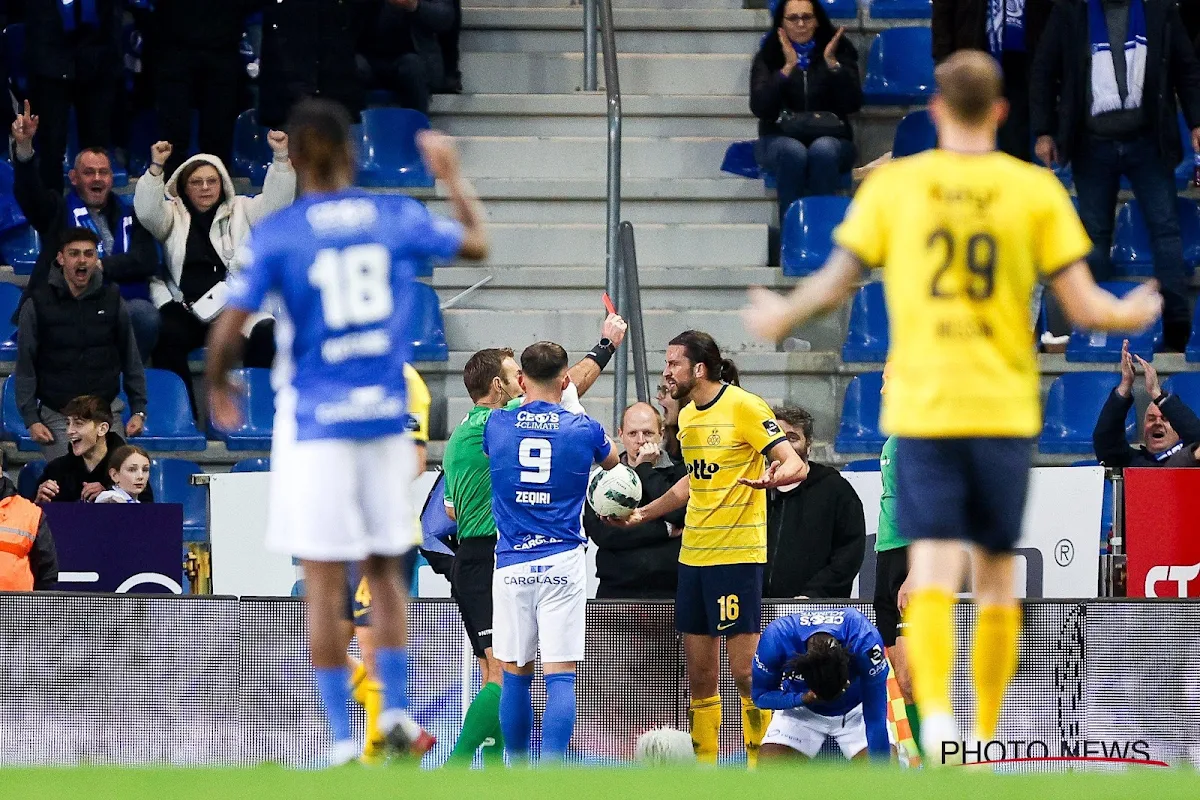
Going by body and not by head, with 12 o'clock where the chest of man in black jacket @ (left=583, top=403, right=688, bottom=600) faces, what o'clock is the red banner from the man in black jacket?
The red banner is roughly at 9 o'clock from the man in black jacket.

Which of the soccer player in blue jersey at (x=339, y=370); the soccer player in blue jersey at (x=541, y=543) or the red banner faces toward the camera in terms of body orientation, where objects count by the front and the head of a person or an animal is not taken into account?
the red banner

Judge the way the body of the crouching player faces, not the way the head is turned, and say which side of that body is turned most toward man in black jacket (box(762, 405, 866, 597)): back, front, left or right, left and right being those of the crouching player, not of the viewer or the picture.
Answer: back

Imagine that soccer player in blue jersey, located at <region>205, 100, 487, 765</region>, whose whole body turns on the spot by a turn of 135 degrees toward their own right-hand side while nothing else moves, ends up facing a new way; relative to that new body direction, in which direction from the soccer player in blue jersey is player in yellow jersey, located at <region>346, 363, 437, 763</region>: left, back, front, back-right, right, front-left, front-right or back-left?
back-left

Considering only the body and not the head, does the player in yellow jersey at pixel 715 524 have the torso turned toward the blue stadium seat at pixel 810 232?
no

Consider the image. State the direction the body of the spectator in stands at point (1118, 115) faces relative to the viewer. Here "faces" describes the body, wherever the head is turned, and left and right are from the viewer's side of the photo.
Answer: facing the viewer

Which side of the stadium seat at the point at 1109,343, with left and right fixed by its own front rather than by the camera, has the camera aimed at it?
front

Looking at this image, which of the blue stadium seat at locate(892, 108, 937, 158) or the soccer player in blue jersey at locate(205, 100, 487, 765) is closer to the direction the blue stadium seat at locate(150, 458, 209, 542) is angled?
the soccer player in blue jersey

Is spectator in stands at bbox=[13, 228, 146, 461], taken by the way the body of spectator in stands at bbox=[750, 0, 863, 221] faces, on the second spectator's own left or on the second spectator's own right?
on the second spectator's own right

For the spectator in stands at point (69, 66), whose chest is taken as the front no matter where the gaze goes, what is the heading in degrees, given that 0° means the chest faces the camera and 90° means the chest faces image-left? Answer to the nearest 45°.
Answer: approximately 0°

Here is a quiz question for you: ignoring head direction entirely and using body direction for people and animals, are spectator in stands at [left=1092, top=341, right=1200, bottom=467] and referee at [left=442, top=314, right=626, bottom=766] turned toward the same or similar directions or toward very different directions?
very different directions

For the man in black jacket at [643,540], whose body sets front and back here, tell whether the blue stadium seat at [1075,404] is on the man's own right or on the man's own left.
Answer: on the man's own left

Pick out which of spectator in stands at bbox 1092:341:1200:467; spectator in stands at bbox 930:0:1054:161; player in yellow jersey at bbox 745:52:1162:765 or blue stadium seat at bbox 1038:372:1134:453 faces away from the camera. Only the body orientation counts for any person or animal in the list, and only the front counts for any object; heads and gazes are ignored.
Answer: the player in yellow jersey

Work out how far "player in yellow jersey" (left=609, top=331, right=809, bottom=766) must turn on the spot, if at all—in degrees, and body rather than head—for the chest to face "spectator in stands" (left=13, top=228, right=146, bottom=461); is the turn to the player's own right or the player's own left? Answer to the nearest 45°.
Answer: approximately 90° to the player's own right

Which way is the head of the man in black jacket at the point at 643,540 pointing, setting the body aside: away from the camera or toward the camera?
toward the camera

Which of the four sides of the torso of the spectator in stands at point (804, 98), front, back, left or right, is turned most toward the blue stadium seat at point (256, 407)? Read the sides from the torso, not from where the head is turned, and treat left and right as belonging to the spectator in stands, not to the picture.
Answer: right

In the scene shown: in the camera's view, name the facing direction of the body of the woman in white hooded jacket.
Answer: toward the camera

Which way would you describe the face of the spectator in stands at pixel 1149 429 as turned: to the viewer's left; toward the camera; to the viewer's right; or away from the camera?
toward the camera

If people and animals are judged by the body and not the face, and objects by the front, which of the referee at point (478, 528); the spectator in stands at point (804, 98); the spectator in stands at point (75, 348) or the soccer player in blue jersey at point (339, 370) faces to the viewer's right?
the referee

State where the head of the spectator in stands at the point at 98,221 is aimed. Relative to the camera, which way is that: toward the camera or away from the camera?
toward the camera

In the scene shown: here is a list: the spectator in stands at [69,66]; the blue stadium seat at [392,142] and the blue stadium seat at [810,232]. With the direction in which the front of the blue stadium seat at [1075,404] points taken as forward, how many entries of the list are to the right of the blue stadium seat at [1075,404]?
3

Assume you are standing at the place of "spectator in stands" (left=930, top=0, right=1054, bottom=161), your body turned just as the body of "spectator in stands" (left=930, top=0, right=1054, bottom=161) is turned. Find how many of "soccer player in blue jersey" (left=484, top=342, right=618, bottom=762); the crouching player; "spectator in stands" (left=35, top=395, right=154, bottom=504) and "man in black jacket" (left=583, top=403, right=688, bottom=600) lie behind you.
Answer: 0

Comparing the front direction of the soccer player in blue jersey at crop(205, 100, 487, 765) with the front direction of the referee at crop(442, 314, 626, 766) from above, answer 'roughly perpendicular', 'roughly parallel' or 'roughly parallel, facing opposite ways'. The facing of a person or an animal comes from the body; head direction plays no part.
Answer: roughly perpendicular
